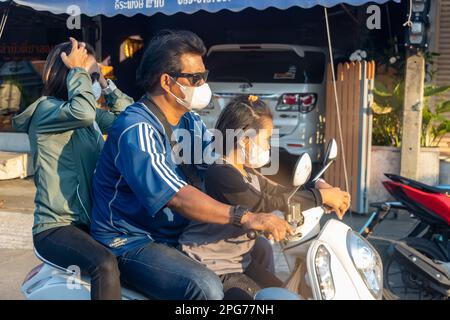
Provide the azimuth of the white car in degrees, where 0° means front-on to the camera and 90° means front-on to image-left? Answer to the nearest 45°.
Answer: approximately 180°

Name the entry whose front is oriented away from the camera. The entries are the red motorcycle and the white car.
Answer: the white car

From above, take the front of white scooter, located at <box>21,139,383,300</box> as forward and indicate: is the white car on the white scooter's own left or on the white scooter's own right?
on the white scooter's own left

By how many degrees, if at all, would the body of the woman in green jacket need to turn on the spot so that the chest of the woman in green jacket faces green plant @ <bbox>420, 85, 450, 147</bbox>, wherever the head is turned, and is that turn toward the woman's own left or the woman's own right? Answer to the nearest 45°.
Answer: approximately 45° to the woman's own left

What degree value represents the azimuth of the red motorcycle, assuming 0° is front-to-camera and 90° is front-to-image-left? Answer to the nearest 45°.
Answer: approximately 270°

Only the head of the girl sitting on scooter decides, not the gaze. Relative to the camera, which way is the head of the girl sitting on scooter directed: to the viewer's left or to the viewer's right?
to the viewer's right

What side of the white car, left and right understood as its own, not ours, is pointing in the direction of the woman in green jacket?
back

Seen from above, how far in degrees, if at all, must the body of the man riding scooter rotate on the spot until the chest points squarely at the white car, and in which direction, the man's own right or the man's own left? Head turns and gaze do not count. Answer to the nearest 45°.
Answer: approximately 90° to the man's own left

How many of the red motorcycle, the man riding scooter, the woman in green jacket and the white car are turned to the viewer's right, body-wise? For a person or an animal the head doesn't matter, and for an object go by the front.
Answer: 3

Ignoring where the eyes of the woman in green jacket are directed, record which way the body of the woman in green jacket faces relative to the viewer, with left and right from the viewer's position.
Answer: facing to the right of the viewer

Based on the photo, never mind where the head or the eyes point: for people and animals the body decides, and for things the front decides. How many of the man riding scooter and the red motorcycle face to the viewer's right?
2

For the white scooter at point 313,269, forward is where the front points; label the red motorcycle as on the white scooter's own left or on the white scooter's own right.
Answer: on the white scooter's own left

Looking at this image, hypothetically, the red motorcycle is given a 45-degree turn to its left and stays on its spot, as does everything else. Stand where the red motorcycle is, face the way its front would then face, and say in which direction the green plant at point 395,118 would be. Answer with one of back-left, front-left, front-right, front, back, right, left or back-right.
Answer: front-left

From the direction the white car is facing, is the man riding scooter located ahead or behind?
behind
